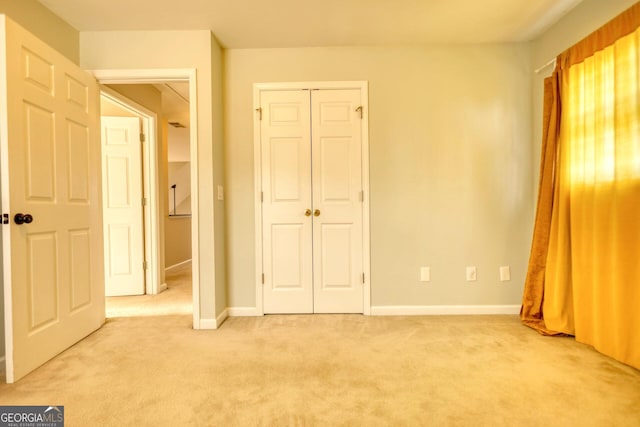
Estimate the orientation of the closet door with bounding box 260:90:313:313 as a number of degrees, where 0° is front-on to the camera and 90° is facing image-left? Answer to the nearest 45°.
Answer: approximately 0°

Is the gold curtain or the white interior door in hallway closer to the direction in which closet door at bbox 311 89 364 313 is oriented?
the gold curtain

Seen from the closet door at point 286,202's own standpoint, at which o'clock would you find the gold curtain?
The gold curtain is roughly at 10 o'clock from the closet door.

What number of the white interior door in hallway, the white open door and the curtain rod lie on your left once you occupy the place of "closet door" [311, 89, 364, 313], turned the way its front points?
1

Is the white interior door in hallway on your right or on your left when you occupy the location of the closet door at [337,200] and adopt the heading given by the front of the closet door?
on your right

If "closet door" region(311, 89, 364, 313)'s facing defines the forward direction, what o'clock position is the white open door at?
The white open door is roughly at 2 o'clock from the closet door.

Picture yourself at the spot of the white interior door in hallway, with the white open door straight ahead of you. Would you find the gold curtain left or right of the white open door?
left

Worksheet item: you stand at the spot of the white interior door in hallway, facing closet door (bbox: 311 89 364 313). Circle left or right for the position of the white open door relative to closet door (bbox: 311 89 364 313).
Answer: right

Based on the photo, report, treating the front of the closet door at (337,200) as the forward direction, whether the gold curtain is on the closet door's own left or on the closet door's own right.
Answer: on the closet door's own left

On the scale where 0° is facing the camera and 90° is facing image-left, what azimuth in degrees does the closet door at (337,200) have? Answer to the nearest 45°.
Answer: approximately 0°

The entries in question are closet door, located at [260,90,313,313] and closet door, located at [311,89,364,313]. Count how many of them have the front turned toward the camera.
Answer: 2

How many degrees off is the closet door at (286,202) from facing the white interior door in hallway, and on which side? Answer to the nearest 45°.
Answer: approximately 135° to its right

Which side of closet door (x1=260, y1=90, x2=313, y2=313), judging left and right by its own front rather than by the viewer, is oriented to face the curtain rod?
left

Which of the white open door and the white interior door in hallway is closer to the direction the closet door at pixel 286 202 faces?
the white open door
